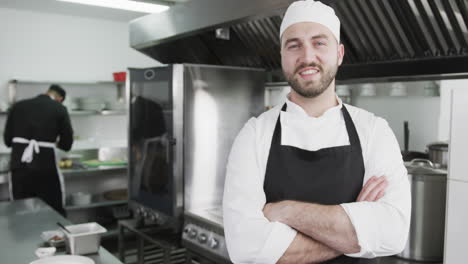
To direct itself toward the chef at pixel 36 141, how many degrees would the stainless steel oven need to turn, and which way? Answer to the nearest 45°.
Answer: approximately 90° to its right

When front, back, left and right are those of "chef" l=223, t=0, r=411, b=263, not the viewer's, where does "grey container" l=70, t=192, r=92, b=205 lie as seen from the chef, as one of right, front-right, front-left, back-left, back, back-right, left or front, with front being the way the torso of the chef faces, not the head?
back-right

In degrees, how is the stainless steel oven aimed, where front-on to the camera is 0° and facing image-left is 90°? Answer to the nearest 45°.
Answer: approximately 45°

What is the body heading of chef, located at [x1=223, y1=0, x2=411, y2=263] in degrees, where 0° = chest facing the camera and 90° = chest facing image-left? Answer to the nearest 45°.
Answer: approximately 0°

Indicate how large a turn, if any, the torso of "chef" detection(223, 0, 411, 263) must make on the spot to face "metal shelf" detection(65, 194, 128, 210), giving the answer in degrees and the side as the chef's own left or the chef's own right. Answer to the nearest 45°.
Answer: approximately 135° to the chef's own right

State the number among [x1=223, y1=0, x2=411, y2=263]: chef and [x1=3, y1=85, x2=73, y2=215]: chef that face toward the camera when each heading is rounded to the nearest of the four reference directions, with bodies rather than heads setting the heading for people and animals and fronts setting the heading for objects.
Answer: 1

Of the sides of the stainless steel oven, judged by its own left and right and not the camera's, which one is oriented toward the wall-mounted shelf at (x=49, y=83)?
right

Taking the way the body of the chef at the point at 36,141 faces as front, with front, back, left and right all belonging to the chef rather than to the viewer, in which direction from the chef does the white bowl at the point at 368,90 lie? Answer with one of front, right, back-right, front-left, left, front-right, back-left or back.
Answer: right

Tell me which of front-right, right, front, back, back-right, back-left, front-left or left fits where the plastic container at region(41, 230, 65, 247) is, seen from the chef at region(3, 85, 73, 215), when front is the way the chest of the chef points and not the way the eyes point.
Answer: back-right
